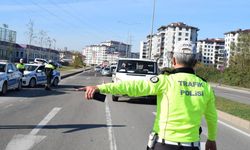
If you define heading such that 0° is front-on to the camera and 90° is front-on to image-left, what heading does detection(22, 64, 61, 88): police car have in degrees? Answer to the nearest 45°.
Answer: approximately 45°

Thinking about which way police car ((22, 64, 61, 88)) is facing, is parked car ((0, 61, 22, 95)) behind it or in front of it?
in front

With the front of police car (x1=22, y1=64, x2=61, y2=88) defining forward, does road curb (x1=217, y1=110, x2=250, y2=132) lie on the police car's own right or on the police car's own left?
on the police car's own left

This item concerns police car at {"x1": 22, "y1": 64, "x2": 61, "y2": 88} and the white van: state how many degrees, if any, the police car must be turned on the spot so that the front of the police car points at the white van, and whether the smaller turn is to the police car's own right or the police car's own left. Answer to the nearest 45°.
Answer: approximately 90° to the police car's own left

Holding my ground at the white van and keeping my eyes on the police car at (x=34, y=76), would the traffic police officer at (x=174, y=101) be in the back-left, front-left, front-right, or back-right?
back-left

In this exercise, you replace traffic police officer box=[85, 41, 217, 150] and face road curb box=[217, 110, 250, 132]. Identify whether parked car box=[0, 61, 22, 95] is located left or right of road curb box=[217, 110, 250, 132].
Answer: left

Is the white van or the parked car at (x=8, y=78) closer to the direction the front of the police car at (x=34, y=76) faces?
the parked car

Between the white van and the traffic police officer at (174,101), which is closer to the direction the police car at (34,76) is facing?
the traffic police officer

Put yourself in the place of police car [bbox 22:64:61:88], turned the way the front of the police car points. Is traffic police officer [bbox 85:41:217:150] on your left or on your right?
on your left
